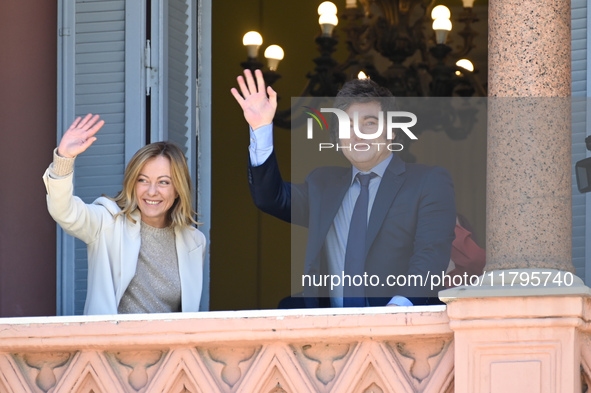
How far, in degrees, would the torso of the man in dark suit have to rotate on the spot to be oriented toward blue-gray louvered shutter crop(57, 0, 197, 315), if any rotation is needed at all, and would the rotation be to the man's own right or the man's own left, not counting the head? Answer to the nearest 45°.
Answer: approximately 90° to the man's own right

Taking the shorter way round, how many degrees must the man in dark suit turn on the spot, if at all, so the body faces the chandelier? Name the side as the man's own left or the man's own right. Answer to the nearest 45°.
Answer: approximately 135° to the man's own right

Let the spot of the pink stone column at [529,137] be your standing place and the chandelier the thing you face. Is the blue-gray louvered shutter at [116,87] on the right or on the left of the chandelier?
left

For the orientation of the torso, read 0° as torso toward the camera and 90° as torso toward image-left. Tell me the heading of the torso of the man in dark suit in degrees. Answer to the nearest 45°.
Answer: approximately 45°

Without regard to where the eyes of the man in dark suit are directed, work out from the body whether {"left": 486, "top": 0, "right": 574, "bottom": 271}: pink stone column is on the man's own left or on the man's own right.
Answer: on the man's own left
